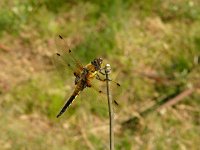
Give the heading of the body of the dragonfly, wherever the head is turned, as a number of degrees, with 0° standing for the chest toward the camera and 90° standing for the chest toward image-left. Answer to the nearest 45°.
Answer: approximately 270°
